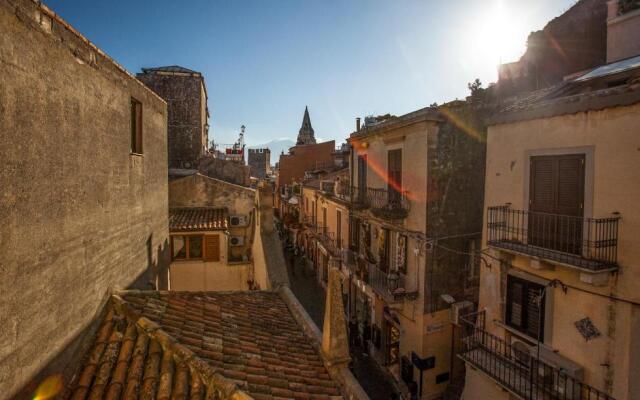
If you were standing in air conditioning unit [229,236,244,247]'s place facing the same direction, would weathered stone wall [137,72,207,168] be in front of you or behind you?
behind

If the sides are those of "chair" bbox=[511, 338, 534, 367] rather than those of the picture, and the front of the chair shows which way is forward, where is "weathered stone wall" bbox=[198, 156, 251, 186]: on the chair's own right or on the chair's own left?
on the chair's own right

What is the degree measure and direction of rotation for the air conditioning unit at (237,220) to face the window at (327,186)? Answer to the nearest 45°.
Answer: approximately 135° to its left

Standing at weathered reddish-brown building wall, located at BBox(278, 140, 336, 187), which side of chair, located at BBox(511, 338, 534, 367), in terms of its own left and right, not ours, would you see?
right

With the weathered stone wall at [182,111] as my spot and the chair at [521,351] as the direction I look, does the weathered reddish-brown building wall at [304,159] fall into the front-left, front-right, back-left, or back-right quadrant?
back-left

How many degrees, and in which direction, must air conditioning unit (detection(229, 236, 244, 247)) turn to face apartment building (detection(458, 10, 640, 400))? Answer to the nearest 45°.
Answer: approximately 45° to its left

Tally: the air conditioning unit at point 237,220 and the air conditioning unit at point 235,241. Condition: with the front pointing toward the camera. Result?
2

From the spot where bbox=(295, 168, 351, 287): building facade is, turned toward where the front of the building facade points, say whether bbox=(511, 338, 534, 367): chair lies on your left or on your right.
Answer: on your left

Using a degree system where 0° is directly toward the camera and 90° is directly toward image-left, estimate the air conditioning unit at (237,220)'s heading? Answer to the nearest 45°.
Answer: approximately 0°

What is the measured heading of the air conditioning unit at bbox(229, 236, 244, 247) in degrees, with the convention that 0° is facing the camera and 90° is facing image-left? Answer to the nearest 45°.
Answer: approximately 0°
